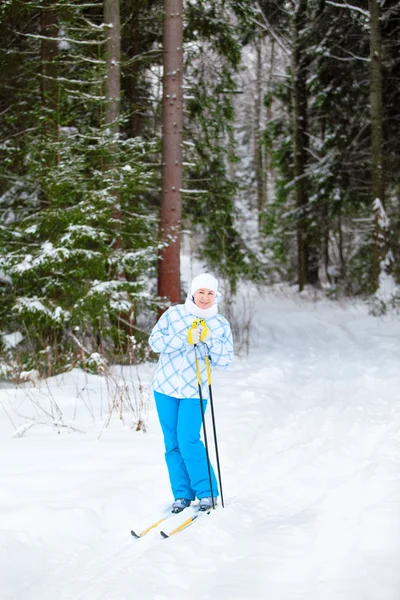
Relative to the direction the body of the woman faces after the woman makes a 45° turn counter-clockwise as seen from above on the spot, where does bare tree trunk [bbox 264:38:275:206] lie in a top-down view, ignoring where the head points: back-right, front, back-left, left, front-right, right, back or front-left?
back-left

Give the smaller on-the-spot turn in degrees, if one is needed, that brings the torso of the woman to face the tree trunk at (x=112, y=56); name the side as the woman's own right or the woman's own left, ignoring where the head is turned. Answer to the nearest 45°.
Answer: approximately 180°

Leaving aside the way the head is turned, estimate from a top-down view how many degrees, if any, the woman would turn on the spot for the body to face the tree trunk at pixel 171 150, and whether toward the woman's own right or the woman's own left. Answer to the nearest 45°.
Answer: approximately 180°

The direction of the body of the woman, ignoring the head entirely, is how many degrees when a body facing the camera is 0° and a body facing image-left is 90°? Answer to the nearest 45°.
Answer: approximately 0°

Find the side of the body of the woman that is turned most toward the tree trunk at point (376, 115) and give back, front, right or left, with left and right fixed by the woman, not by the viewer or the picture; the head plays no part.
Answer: back

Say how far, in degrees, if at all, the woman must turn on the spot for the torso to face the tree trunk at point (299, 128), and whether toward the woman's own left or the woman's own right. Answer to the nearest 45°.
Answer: approximately 180°

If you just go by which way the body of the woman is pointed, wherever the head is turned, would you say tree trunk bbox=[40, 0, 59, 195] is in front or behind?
behind
